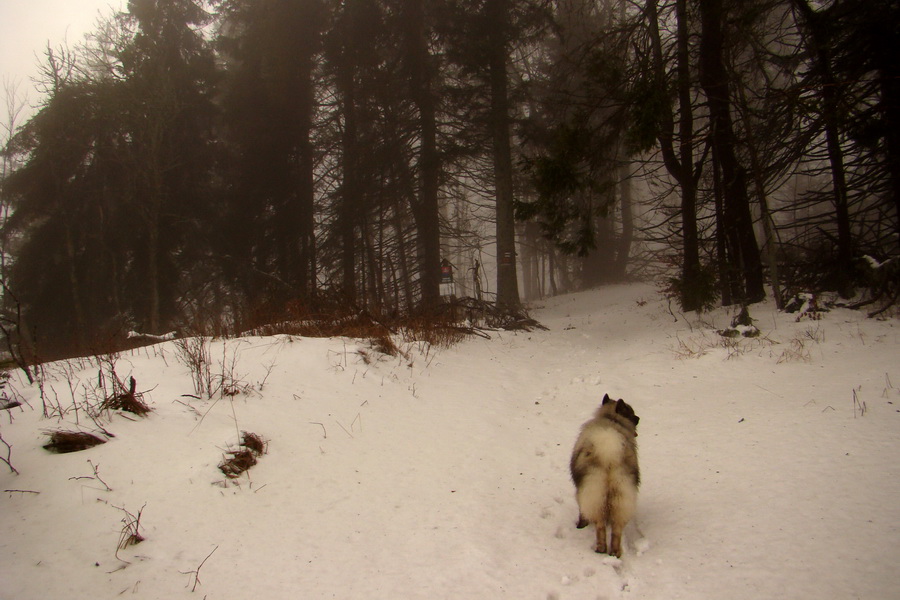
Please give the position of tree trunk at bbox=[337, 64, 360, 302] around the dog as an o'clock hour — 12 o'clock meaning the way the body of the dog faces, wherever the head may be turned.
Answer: The tree trunk is roughly at 11 o'clock from the dog.

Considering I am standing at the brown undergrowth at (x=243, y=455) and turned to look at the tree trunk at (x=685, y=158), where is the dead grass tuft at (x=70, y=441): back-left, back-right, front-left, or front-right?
back-left

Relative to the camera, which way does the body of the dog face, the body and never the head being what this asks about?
away from the camera

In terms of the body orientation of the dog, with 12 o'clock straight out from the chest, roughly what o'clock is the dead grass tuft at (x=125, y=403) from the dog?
The dead grass tuft is roughly at 9 o'clock from the dog.

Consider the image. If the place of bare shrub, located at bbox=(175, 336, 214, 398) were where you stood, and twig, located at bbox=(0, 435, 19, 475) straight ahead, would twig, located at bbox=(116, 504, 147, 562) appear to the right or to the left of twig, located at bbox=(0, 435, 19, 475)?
left

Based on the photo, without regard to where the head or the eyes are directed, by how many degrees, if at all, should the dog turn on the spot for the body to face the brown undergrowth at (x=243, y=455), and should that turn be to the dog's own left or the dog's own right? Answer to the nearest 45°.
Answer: approximately 90° to the dog's own left

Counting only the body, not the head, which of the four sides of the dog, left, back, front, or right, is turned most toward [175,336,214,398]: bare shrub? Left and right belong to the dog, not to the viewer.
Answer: left

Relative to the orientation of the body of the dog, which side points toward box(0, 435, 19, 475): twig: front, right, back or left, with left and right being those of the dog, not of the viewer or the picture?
left

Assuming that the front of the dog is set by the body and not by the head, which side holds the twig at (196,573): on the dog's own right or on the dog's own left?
on the dog's own left
